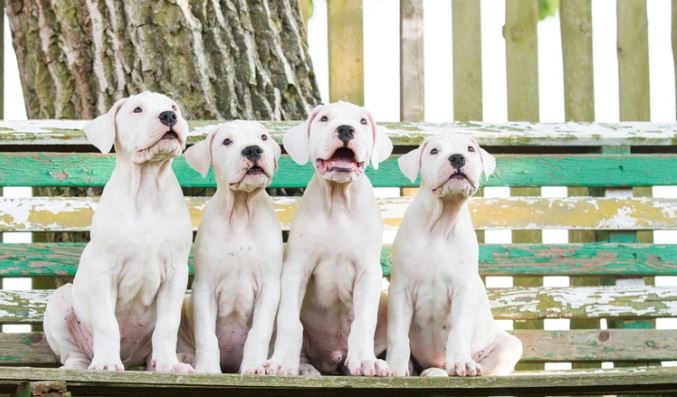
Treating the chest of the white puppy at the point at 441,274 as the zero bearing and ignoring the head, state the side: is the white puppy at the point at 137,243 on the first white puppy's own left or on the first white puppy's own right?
on the first white puppy's own right

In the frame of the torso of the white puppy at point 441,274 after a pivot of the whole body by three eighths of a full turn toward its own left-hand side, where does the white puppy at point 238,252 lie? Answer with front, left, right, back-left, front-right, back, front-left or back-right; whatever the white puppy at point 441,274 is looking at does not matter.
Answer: back-left

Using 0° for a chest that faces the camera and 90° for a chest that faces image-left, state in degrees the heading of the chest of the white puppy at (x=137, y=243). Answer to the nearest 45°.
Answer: approximately 315°

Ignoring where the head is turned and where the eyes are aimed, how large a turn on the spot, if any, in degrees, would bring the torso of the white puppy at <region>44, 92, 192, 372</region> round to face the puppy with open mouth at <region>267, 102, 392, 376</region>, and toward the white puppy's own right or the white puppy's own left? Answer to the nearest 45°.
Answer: approximately 45° to the white puppy's own left

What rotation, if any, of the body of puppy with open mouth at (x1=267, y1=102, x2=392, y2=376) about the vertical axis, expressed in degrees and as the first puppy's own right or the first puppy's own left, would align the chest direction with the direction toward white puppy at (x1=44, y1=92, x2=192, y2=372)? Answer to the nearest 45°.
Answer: approximately 90° to the first puppy's own right

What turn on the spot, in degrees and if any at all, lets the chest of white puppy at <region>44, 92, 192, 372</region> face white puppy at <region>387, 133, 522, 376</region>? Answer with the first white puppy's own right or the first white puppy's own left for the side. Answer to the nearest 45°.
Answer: approximately 45° to the first white puppy's own left

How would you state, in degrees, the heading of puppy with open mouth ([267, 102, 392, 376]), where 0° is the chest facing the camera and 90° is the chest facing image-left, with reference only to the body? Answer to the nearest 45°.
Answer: approximately 0°

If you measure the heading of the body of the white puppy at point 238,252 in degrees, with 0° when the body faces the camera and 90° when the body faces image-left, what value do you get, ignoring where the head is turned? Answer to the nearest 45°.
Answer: approximately 0°
